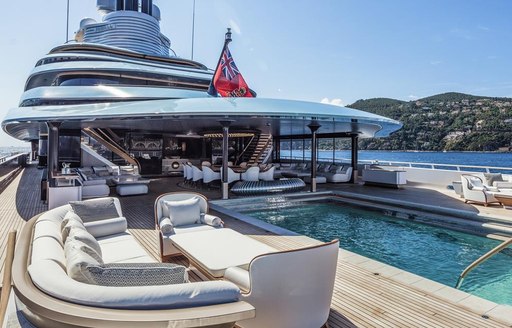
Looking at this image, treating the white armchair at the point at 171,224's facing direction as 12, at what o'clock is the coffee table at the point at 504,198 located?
The coffee table is roughly at 10 o'clock from the white armchair.

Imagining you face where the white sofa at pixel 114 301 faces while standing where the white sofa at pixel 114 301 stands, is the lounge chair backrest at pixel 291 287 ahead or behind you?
ahead

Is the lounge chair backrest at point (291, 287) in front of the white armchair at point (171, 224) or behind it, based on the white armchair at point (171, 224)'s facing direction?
in front

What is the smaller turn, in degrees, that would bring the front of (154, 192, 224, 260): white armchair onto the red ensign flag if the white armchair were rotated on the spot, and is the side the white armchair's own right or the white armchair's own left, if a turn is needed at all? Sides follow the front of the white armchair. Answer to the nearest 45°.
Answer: approximately 135° to the white armchair's own left

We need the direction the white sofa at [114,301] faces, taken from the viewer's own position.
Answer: facing away from the viewer and to the right of the viewer

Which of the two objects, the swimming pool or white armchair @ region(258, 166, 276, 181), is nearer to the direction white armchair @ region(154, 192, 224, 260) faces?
the swimming pool

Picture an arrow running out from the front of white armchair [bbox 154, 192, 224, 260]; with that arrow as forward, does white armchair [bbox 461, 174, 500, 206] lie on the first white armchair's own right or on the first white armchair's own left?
on the first white armchair's own left
